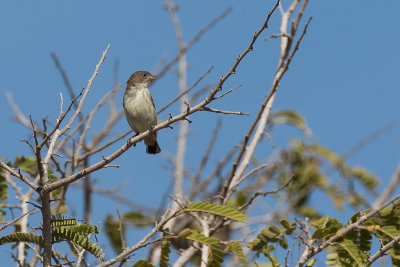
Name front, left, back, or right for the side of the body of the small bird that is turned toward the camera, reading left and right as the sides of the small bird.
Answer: front
